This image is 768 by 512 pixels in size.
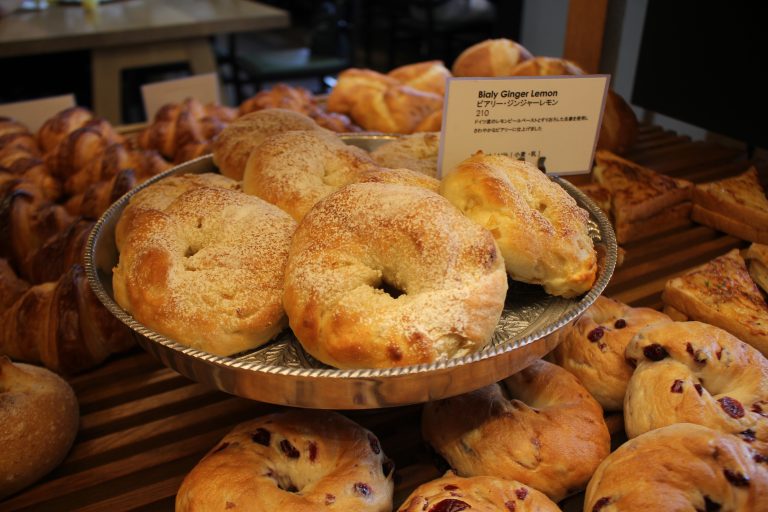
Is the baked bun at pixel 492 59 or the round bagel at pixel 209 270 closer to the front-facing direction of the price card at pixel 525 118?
the round bagel

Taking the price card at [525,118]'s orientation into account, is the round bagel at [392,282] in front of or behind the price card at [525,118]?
in front

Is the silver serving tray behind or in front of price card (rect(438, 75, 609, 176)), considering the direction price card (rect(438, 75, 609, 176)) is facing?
in front

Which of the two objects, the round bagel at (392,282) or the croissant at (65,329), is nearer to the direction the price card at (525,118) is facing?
the round bagel

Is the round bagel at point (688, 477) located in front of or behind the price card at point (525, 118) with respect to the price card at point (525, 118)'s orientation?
in front

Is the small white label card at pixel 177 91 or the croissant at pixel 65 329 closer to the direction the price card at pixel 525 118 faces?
the croissant

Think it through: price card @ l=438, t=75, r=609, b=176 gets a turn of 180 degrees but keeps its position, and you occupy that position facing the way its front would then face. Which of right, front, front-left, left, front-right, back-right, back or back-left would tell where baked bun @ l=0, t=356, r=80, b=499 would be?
back-left

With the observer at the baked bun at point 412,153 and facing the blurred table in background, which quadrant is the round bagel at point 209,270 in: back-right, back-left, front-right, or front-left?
back-left

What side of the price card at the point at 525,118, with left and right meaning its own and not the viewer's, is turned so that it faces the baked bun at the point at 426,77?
back

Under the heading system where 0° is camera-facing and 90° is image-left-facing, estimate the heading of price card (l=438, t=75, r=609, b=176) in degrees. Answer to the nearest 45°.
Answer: approximately 0°

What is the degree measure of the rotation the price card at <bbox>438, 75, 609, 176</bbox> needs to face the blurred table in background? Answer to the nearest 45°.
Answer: approximately 135° to its right

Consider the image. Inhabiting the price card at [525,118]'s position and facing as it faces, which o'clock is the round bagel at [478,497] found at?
The round bagel is roughly at 12 o'clock from the price card.
